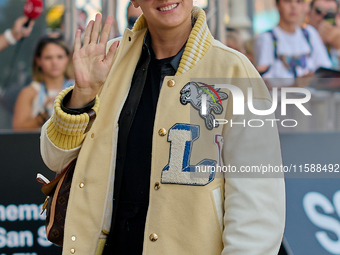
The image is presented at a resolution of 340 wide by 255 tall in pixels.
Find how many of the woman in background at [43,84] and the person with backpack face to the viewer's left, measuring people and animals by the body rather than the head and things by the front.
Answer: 0

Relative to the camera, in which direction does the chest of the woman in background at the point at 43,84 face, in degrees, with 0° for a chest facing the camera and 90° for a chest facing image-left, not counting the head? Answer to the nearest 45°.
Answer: approximately 315°

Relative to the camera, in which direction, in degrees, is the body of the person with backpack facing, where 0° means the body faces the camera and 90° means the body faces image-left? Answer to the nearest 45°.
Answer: approximately 0°

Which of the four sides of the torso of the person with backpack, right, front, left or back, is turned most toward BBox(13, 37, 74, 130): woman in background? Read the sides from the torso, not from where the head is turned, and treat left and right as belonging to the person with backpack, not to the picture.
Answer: right

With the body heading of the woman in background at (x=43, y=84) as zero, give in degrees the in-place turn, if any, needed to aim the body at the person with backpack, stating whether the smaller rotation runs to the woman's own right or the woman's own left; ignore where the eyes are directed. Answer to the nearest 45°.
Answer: approximately 45° to the woman's own left
